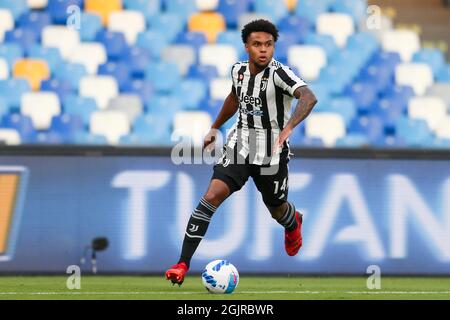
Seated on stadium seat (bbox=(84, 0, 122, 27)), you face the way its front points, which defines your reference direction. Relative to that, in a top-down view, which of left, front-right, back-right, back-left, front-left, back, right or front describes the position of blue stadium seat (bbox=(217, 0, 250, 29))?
left

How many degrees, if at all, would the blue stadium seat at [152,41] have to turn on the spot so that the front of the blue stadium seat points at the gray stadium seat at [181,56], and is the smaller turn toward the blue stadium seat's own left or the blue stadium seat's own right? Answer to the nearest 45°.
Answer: approximately 90° to the blue stadium seat's own left

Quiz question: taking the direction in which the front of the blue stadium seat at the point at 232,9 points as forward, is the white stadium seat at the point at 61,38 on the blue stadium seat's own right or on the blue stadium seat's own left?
on the blue stadium seat's own right

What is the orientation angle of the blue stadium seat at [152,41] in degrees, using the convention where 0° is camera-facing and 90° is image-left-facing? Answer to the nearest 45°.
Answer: approximately 0°

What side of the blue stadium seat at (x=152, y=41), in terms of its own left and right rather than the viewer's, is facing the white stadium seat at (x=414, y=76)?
left
